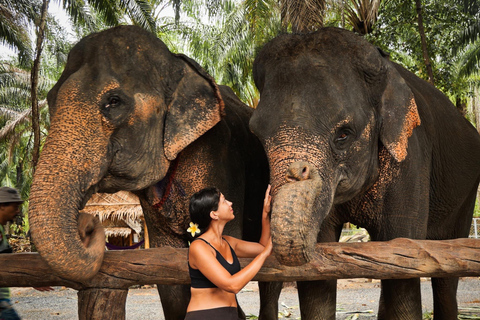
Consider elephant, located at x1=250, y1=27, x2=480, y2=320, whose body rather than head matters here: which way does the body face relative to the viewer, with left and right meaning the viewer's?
facing the viewer and to the left of the viewer

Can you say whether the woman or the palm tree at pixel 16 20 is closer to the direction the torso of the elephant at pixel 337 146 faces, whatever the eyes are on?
the woman

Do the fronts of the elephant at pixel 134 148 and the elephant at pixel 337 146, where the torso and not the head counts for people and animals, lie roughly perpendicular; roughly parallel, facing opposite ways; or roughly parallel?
roughly parallel

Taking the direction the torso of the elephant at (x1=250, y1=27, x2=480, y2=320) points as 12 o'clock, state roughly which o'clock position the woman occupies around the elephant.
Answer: The woman is roughly at 12 o'clock from the elephant.

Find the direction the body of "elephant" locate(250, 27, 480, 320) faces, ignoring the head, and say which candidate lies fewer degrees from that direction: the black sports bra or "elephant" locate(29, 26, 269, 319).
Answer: the black sports bra

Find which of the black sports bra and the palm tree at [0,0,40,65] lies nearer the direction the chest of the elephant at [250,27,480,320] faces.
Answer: the black sports bra

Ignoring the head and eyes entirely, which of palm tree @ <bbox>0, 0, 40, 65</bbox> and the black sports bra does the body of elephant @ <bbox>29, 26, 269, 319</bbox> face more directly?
the black sports bra

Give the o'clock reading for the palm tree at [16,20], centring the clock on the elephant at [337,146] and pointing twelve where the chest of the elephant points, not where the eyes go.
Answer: The palm tree is roughly at 3 o'clock from the elephant.

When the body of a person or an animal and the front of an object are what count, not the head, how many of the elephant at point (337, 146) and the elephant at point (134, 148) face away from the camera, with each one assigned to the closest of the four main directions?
0

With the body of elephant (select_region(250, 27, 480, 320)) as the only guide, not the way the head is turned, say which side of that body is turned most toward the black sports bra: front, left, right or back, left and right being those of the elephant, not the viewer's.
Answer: front

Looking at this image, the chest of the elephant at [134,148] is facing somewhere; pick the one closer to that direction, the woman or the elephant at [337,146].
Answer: the woman

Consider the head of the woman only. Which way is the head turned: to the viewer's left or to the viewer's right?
to the viewer's right
